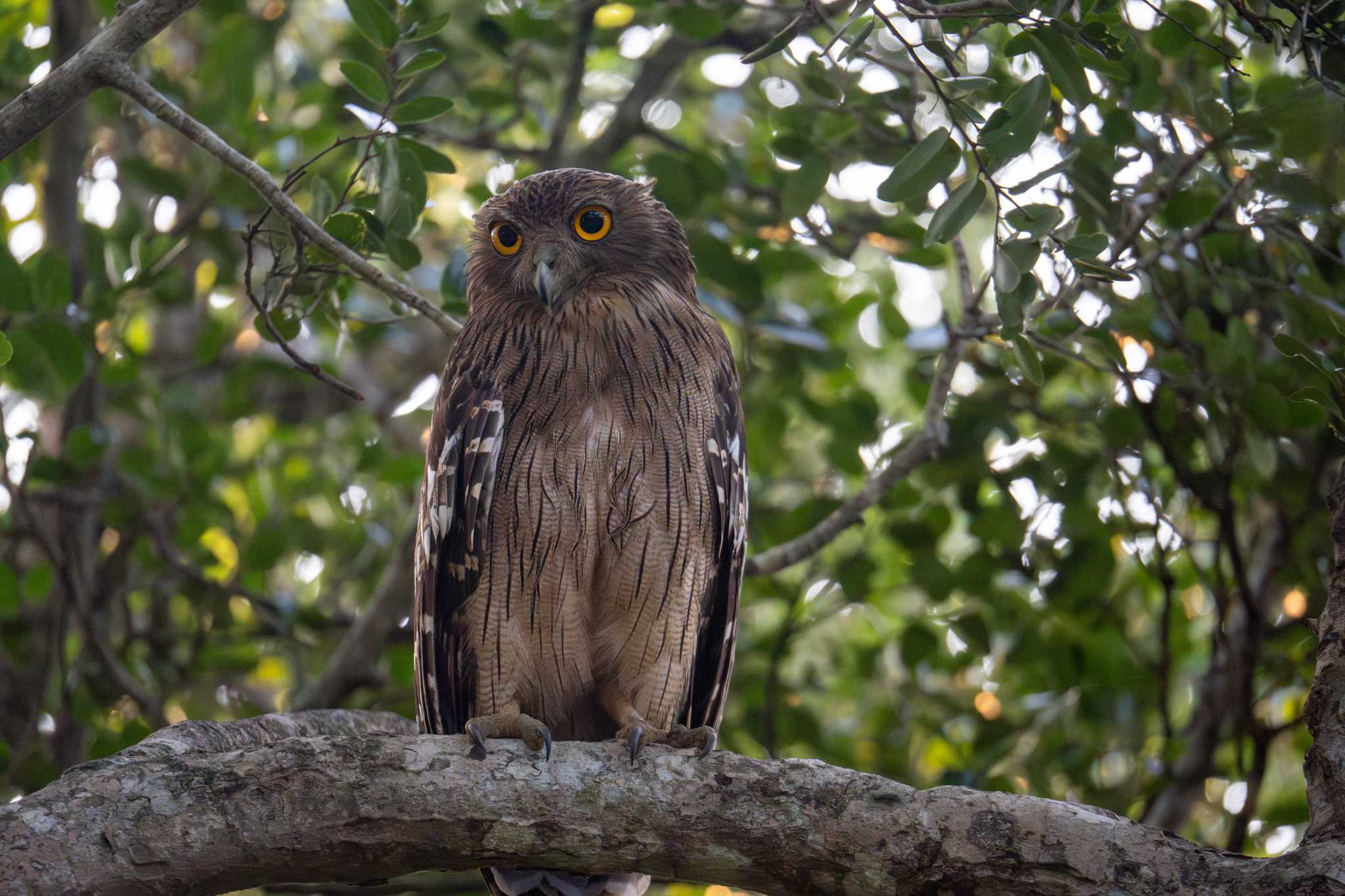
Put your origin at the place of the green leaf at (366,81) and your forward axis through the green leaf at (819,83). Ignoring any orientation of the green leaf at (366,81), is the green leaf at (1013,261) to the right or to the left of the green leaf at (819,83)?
right

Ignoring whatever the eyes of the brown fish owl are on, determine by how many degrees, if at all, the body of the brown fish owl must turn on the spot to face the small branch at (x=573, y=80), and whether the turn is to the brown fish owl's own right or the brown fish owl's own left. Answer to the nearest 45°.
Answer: approximately 180°

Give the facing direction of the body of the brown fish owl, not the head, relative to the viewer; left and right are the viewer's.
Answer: facing the viewer
